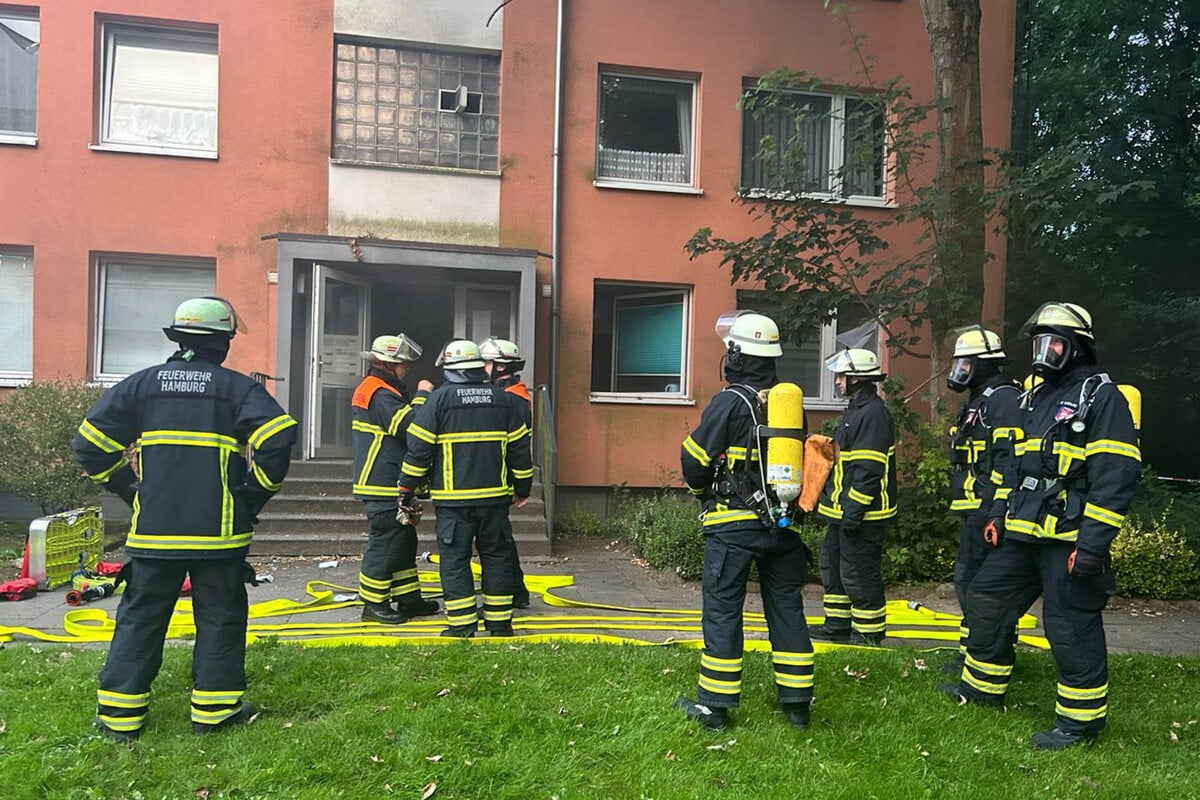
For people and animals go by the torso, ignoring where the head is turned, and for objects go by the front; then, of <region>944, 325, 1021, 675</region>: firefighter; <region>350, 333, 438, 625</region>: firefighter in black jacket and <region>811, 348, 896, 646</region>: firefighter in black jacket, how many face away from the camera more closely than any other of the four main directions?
0

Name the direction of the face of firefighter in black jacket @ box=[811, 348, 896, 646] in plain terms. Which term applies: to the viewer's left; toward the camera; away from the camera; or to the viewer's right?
to the viewer's left

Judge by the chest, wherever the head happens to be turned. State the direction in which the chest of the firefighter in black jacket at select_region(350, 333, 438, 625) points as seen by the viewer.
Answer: to the viewer's right

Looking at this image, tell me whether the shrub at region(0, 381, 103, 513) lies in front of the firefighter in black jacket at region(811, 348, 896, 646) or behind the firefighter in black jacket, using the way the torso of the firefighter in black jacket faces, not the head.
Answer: in front

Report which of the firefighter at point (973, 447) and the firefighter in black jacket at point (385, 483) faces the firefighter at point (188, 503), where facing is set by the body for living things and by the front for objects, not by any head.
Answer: the firefighter at point (973, 447)

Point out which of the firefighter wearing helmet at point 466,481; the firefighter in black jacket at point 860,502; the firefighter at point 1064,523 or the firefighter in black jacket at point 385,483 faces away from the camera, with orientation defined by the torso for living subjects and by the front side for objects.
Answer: the firefighter wearing helmet

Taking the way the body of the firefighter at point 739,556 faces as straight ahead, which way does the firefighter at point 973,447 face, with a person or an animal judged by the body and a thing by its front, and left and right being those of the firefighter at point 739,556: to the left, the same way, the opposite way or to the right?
to the left

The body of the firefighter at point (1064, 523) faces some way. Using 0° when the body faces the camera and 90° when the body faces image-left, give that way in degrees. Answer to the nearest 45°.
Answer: approximately 45°

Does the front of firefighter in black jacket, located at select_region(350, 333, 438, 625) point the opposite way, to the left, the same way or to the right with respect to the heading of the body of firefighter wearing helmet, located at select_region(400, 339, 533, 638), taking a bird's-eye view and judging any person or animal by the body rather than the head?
to the right

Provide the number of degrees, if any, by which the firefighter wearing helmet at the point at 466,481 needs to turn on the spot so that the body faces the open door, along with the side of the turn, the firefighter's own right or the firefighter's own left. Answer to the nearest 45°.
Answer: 0° — they already face it

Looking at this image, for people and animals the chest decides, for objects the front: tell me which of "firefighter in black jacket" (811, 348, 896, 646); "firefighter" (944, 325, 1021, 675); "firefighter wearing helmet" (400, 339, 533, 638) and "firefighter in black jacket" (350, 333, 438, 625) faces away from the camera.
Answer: the firefighter wearing helmet

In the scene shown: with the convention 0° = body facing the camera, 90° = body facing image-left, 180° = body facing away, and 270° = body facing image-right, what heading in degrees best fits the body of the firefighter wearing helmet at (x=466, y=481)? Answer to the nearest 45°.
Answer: approximately 180°

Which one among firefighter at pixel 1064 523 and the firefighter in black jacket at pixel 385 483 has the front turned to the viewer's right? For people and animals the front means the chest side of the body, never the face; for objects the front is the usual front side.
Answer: the firefighter in black jacket

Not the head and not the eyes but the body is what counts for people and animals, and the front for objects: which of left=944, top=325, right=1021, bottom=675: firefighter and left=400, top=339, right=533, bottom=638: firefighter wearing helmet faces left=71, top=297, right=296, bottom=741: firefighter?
left=944, top=325, right=1021, bottom=675: firefighter
